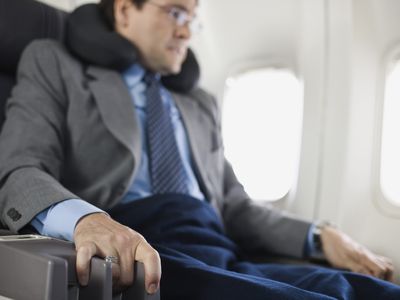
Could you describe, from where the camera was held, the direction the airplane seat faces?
facing the viewer and to the right of the viewer

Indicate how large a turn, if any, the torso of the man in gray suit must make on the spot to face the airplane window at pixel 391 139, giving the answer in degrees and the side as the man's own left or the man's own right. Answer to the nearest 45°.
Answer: approximately 90° to the man's own left

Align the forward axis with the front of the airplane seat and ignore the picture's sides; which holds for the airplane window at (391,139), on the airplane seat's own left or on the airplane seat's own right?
on the airplane seat's own left
